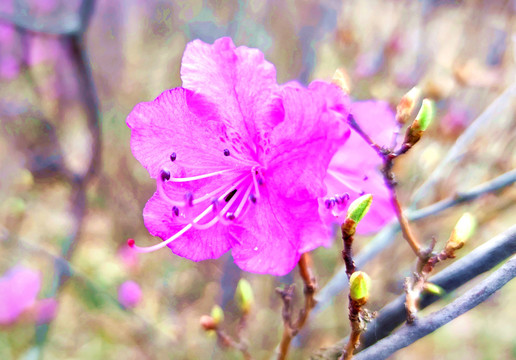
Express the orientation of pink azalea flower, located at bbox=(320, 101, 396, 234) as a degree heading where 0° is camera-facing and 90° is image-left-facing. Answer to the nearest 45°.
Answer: approximately 45°

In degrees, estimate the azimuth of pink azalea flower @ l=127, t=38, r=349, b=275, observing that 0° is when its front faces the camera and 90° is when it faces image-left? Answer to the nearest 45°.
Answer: approximately 45°
